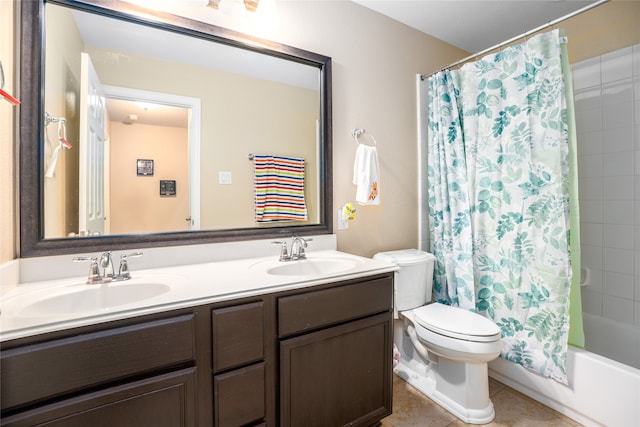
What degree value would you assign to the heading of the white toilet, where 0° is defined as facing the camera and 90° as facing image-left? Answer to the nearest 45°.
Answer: approximately 315°

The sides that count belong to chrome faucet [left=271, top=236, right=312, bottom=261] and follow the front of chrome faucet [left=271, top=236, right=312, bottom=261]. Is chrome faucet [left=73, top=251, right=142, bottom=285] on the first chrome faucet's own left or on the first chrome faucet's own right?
on the first chrome faucet's own right

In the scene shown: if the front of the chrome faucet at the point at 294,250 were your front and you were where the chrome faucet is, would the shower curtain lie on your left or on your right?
on your left

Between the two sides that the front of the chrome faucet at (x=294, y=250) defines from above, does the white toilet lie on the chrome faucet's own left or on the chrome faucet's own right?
on the chrome faucet's own left

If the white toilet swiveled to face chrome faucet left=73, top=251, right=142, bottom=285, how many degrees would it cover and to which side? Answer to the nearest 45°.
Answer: approximately 90° to its right

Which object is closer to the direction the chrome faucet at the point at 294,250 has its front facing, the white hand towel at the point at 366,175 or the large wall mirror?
the white hand towel
